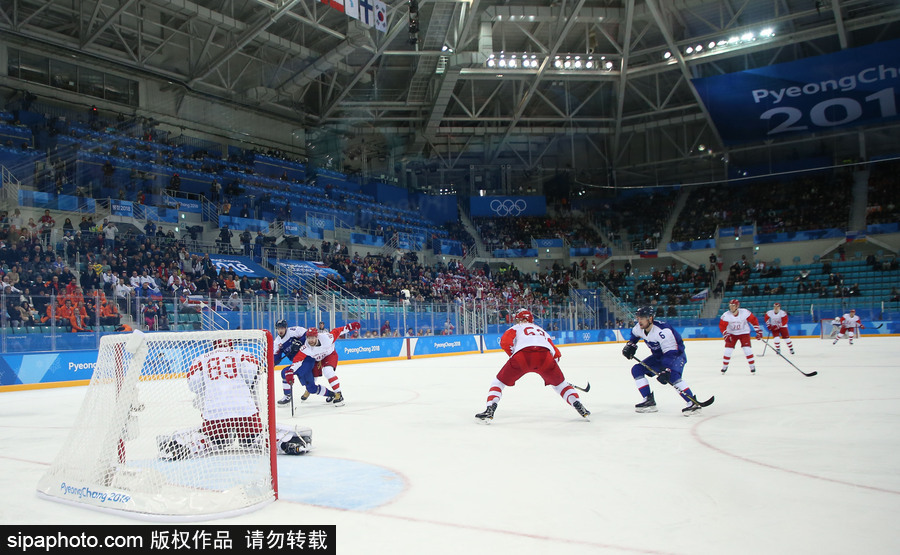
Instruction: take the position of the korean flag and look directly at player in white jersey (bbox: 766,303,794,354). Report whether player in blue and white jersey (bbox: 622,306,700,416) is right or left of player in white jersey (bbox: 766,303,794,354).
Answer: right

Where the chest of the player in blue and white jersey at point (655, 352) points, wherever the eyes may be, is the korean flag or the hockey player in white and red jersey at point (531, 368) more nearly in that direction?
the hockey player in white and red jersey

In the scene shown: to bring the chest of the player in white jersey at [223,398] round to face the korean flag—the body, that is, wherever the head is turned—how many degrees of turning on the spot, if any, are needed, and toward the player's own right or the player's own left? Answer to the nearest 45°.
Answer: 0° — they already face it

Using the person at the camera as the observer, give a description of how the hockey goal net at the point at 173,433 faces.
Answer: facing away from the viewer and to the right of the viewer

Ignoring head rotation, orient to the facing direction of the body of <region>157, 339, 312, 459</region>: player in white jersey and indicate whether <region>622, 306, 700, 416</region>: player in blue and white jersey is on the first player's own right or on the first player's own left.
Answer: on the first player's own right

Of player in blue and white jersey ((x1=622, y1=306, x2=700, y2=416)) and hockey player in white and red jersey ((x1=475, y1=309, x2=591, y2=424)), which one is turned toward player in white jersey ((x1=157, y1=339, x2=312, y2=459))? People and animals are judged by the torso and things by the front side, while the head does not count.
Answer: player in blue and white jersey ((x1=622, y1=306, x2=700, y2=416))

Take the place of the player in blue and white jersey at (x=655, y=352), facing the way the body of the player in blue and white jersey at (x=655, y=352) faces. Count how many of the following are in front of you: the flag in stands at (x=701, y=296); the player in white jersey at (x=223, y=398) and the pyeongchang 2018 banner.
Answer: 1

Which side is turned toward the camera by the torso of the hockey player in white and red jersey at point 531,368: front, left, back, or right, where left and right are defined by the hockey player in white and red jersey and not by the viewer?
back

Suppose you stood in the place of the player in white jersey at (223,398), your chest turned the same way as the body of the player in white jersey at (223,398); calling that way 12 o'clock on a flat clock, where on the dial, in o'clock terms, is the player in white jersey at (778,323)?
the player in white jersey at (778,323) is roughly at 2 o'clock from the player in white jersey at (223,398).

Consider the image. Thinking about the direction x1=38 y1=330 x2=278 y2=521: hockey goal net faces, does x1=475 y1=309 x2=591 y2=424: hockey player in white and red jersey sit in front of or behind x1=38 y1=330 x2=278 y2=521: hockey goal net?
in front

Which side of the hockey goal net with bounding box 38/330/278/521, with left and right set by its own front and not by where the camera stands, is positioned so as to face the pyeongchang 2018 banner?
front

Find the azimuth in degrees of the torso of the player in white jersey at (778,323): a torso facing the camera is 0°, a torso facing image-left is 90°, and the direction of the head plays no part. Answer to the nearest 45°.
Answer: approximately 0°

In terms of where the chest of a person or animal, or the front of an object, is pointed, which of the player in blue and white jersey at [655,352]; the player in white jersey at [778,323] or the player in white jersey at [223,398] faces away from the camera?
the player in white jersey at [223,398]

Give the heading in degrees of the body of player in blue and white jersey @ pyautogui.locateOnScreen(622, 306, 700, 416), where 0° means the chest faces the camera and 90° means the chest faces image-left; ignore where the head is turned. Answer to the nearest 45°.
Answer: approximately 45°

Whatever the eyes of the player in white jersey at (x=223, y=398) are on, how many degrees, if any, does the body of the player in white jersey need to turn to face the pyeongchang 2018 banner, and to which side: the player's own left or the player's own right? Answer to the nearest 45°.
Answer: approximately 45° to the player's own right

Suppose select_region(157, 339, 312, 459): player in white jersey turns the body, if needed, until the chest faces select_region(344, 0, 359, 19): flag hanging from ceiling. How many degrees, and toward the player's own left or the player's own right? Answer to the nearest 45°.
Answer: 0° — they already face it

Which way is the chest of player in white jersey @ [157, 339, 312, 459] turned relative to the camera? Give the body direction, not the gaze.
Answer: away from the camera
